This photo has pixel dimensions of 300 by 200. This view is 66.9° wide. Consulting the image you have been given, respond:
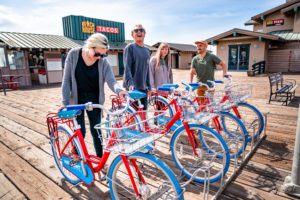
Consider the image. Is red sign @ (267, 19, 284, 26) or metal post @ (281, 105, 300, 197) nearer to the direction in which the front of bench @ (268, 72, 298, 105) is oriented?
the metal post

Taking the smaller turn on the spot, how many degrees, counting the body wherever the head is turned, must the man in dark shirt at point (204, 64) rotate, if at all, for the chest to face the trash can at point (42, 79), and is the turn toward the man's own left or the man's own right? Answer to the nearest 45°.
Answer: approximately 90° to the man's own right

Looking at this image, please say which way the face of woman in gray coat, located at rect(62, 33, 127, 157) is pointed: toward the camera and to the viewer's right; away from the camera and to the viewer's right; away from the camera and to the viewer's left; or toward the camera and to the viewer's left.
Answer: toward the camera and to the viewer's right

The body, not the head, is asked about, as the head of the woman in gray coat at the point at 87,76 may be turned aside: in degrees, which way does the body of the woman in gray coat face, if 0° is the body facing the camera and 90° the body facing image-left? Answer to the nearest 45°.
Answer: approximately 315°

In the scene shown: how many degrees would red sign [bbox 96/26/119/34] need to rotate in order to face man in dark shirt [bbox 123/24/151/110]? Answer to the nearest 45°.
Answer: approximately 45° to its right
